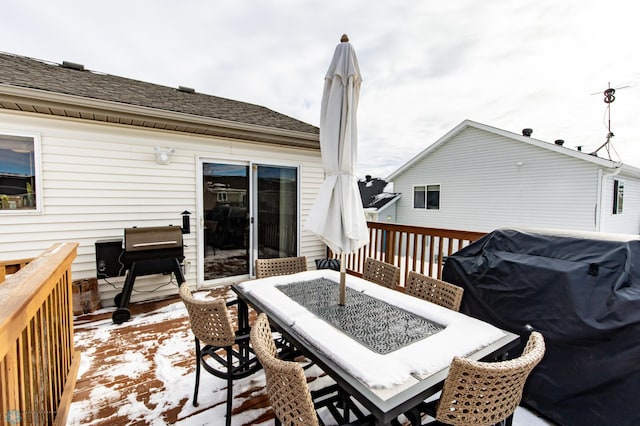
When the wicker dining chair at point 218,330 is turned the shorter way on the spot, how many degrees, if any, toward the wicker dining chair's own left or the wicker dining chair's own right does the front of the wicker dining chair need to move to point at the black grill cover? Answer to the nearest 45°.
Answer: approximately 45° to the wicker dining chair's own right

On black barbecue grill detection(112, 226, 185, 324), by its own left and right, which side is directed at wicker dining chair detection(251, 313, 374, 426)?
front

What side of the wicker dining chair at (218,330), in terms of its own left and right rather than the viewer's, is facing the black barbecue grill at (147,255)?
left

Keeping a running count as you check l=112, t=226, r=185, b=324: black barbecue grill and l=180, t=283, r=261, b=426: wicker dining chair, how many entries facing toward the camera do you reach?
1

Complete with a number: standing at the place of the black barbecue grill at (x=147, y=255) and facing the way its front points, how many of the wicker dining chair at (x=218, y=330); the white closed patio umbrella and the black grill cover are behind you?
0

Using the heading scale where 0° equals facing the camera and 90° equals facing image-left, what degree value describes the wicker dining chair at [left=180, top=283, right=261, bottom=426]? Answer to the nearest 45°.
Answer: approximately 225°

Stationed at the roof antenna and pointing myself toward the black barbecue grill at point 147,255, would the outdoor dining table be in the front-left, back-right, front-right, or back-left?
front-left

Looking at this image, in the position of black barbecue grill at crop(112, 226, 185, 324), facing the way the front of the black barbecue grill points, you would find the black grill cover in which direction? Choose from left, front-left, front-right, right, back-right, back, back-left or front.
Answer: front-left

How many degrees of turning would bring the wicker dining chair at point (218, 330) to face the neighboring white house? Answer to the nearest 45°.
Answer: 0° — it already faces it

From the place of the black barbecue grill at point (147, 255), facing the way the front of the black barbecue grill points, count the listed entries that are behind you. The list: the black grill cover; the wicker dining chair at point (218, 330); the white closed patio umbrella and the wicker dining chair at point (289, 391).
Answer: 0

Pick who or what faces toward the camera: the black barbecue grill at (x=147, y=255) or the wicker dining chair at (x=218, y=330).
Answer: the black barbecue grill

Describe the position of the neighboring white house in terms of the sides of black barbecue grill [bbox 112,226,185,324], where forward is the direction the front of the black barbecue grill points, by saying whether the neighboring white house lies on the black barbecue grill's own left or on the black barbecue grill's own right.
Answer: on the black barbecue grill's own left

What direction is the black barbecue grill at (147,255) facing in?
toward the camera

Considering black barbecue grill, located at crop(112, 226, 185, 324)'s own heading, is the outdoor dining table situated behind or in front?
in front
